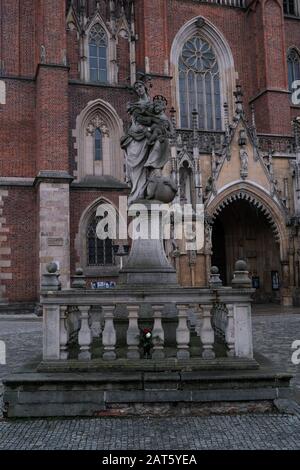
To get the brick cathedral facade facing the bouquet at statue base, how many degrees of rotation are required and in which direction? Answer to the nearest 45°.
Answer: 0° — it already faces it

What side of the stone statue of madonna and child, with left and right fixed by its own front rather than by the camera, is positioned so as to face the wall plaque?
back

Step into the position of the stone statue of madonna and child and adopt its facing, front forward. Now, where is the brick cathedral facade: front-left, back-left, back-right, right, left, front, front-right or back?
back

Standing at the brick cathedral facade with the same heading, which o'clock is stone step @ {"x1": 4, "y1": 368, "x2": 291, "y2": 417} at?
The stone step is roughly at 12 o'clock from the brick cathedral facade.

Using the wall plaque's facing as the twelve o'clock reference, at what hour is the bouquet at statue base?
The bouquet at statue base is roughly at 12 o'clock from the wall plaque.

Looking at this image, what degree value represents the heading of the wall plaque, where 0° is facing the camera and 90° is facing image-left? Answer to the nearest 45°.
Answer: approximately 0°

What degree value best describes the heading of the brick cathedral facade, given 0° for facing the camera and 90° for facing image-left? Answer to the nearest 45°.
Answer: approximately 0°
